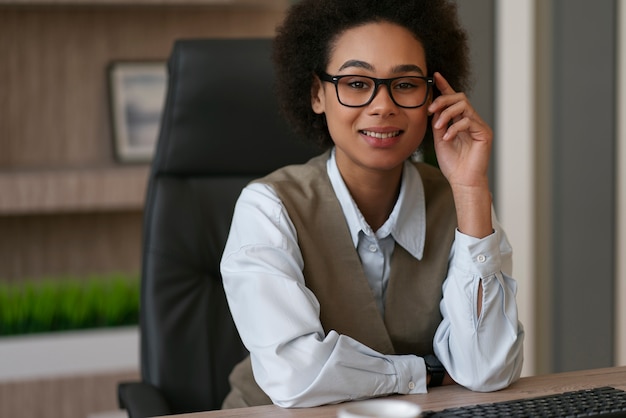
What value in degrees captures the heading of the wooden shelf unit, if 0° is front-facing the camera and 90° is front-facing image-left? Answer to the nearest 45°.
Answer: approximately 0°

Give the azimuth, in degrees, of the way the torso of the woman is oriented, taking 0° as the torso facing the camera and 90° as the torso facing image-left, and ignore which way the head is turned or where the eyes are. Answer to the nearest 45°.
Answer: approximately 315°

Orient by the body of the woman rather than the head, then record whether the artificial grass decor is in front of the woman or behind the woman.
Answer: behind

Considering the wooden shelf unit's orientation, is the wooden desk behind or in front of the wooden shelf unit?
in front

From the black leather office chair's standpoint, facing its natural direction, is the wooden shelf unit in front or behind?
behind

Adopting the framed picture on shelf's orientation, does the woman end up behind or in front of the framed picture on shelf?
in front

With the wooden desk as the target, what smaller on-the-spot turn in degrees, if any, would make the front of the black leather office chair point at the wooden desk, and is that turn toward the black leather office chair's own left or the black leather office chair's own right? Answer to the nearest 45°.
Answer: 0° — it already faces it

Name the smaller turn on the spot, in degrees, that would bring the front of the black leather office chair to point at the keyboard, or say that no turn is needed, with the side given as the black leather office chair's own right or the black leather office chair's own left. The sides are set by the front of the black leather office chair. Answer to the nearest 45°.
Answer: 0° — it already faces it

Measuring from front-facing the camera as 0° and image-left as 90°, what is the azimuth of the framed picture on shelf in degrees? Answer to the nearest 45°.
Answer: approximately 0°
